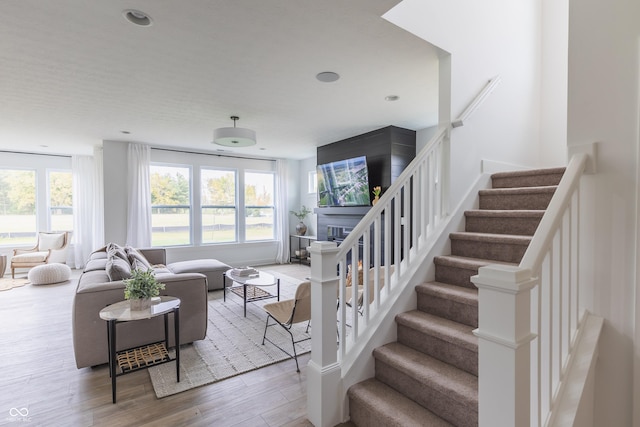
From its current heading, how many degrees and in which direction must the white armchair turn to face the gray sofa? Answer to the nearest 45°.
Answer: approximately 45° to its left

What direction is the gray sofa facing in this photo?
to the viewer's right

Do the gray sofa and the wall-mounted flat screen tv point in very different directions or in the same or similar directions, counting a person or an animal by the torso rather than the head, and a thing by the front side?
very different directions

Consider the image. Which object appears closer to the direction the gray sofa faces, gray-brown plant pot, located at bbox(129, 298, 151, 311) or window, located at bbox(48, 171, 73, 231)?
the gray-brown plant pot

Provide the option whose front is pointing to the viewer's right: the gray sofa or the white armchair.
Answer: the gray sofa

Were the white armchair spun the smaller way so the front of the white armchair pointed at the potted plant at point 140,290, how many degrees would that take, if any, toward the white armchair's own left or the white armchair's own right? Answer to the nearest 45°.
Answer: approximately 45° to the white armchair's own left

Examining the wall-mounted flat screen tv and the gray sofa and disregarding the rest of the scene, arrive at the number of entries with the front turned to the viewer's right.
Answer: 1

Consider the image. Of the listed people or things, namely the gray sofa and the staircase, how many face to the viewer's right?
1

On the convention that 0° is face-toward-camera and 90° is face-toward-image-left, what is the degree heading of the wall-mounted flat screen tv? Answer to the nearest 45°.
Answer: approximately 45°

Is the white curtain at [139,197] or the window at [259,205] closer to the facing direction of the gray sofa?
the window

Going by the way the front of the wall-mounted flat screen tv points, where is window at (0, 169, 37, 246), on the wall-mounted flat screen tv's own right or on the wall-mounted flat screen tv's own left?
on the wall-mounted flat screen tv's own right

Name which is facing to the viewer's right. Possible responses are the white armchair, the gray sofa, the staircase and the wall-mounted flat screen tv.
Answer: the gray sofa
